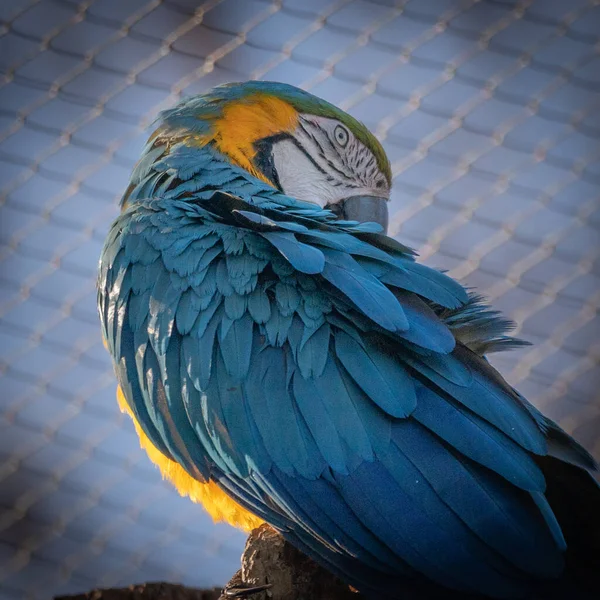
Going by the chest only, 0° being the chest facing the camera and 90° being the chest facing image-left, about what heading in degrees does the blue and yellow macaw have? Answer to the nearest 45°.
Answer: approximately 90°
